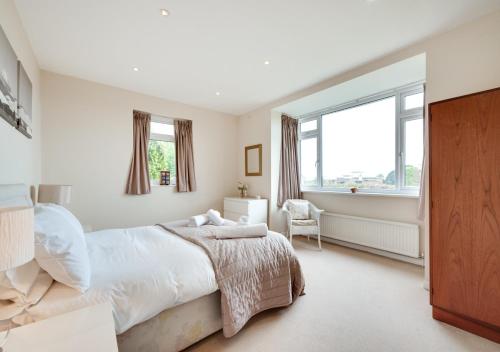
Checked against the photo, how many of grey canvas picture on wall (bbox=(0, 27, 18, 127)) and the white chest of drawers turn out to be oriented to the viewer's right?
1

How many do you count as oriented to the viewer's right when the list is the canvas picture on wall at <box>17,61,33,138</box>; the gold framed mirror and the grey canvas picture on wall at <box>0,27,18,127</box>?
2

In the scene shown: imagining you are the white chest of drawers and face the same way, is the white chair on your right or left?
on your left

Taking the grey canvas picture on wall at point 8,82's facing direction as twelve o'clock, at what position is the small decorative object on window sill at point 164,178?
The small decorative object on window sill is roughly at 11 o'clock from the grey canvas picture on wall.

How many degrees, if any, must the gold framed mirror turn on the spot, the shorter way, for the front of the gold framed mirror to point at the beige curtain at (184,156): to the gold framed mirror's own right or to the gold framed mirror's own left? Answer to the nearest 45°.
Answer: approximately 45° to the gold framed mirror's own right

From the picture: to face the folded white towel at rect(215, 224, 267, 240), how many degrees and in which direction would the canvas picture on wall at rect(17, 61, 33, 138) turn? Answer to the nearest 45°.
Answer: approximately 45° to its right

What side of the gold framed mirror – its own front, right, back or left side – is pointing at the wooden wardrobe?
left

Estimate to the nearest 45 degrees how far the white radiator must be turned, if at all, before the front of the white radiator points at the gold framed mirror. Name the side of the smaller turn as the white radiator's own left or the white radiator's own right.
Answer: approximately 45° to the white radiator's own right

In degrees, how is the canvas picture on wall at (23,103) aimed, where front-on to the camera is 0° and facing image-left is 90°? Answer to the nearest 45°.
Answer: approximately 270°

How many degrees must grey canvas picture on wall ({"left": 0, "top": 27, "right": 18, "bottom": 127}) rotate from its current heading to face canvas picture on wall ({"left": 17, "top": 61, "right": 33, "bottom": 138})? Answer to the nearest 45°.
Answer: approximately 90° to its left

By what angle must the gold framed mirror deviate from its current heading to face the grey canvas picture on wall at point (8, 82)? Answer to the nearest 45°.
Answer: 0° — it already faces it

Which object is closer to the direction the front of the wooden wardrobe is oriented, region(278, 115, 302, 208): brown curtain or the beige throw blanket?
the beige throw blanket

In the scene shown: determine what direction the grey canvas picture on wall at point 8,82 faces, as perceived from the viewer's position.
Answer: facing to the right of the viewer
